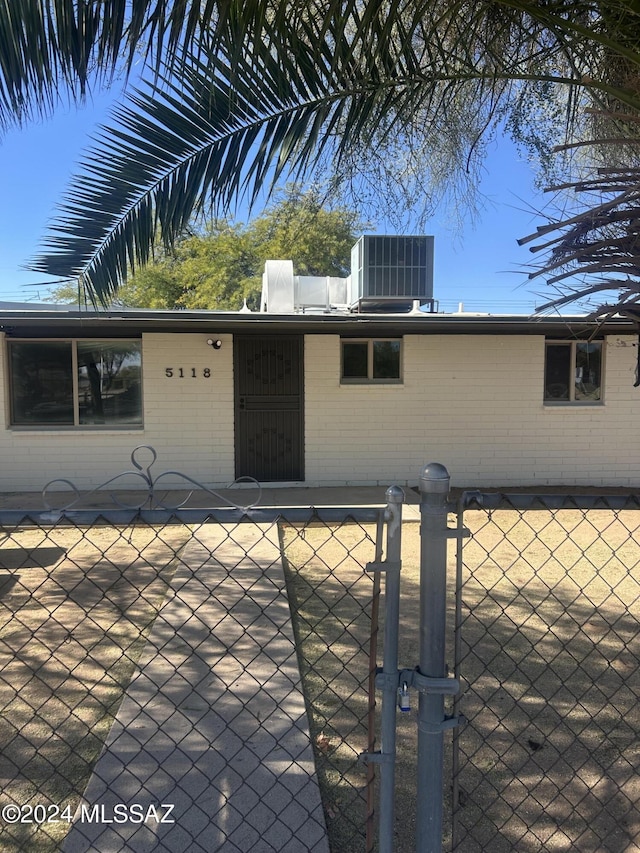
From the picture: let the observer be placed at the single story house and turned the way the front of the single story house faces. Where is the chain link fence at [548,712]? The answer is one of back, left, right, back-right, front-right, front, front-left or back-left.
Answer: front

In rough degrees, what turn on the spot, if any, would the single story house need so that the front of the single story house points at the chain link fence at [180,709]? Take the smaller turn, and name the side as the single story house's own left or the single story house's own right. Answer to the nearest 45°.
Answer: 0° — it already faces it

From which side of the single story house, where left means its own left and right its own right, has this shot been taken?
front
